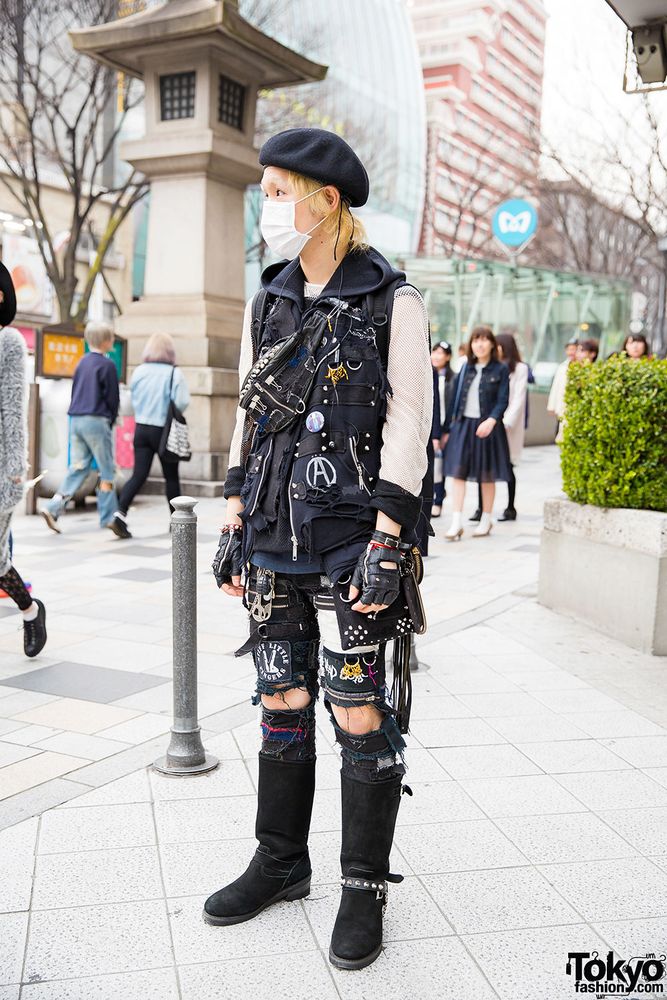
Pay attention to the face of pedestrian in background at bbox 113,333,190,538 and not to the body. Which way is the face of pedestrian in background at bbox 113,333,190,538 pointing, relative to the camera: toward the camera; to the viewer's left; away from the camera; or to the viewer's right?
away from the camera

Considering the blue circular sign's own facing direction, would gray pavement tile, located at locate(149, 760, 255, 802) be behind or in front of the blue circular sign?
in front

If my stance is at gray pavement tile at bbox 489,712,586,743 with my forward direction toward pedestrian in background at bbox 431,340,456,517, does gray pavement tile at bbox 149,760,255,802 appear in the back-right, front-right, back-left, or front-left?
back-left

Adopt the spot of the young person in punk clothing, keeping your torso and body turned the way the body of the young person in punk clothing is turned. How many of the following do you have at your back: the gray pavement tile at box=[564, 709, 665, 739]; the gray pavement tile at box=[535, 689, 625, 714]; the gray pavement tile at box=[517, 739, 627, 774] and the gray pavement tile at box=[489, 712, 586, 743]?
4

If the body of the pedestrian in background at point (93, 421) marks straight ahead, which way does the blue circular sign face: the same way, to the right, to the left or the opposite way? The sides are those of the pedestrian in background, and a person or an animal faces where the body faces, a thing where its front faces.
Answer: the opposite way

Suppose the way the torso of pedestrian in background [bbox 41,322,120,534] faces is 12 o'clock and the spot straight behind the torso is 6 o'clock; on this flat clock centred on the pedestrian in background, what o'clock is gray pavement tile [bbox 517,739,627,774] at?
The gray pavement tile is roughly at 4 o'clock from the pedestrian in background.

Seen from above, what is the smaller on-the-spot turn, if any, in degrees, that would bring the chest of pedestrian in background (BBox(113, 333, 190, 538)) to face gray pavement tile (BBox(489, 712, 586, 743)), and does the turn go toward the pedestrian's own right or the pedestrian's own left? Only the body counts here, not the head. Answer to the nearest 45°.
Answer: approximately 135° to the pedestrian's own right

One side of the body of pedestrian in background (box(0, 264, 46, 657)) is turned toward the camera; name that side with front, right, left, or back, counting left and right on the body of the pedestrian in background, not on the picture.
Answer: left

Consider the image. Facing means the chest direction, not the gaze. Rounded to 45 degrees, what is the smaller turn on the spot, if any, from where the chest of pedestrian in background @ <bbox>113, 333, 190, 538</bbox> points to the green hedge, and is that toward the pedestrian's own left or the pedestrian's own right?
approximately 90° to the pedestrian's own right

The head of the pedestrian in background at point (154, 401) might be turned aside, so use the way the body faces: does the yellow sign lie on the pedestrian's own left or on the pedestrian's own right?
on the pedestrian's own left

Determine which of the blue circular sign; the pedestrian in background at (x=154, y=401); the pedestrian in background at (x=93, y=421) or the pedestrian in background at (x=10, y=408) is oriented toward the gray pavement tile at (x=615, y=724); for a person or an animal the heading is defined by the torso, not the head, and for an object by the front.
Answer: the blue circular sign

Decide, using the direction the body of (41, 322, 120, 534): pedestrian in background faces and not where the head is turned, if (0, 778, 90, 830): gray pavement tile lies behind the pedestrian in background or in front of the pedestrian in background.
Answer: behind

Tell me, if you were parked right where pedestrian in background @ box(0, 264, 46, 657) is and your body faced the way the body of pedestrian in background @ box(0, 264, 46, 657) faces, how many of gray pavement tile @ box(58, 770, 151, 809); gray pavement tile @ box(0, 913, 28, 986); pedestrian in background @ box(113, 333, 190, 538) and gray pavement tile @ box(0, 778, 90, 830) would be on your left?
3
